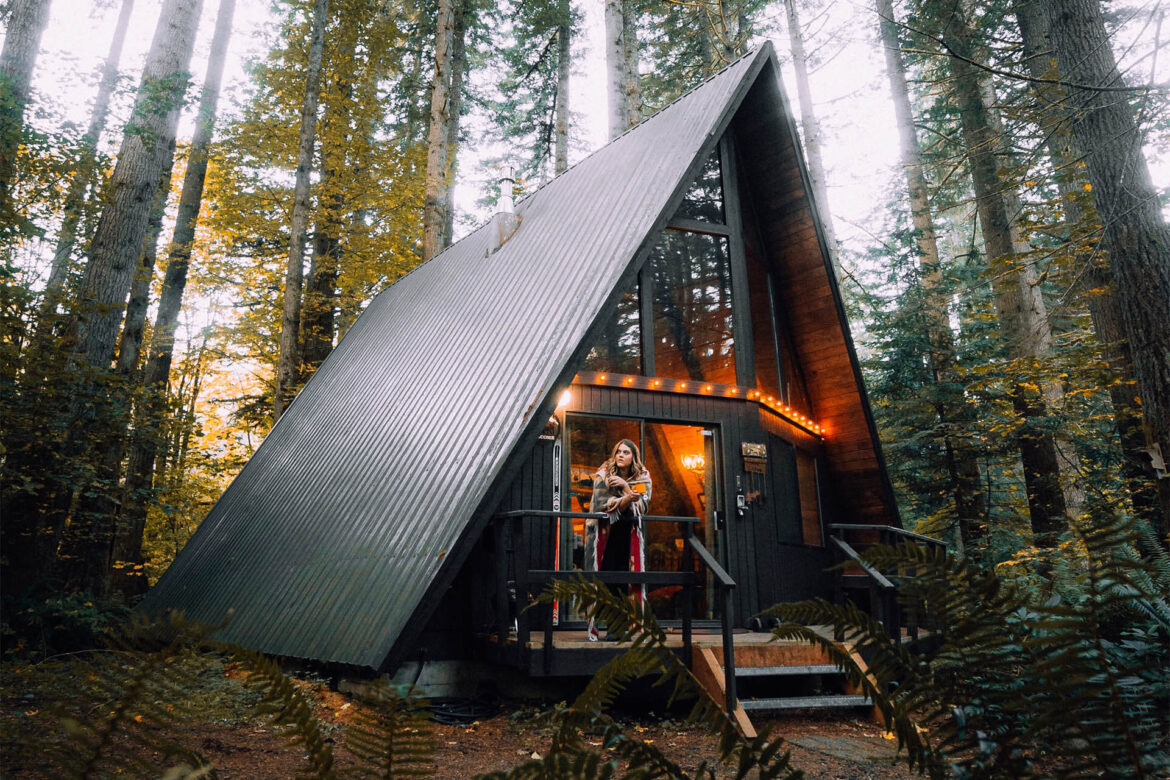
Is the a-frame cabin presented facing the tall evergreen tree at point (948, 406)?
no

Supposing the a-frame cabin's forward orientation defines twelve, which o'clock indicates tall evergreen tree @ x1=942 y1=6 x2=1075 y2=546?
The tall evergreen tree is roughly at 10 o'clock from the a-frame cabin.

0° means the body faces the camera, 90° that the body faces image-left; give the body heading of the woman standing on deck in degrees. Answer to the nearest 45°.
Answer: approximately 0°

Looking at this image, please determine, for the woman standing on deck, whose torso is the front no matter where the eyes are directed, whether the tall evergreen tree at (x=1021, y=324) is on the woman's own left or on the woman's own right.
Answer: on the woman's own left

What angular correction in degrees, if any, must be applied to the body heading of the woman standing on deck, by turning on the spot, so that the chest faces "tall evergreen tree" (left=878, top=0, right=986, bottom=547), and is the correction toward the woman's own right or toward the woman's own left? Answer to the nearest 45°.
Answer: approximately 135° to the woman's own left

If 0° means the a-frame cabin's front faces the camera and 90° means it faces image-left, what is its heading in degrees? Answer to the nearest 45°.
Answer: approximately 315°

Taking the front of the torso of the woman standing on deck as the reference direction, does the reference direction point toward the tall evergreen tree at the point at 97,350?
no

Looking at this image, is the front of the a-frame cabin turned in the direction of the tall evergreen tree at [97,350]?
no
